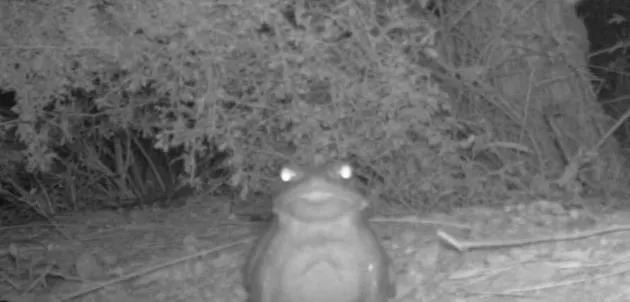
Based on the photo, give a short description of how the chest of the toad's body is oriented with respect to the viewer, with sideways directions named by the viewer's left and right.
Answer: facing the viewer

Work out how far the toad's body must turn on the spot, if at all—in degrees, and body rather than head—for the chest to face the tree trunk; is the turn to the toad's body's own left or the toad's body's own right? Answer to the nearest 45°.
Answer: approximately 135° to the toad's body's own left

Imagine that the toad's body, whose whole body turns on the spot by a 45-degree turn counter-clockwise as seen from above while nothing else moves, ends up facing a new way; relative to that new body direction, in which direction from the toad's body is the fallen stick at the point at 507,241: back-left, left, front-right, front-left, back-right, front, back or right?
left
